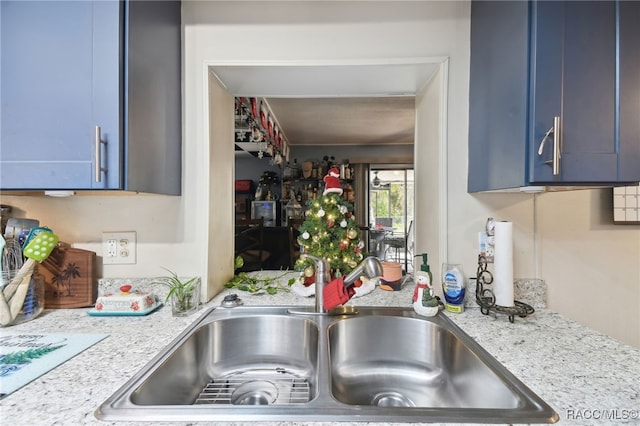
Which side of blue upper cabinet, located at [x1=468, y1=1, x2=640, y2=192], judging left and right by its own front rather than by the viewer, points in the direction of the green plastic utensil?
right

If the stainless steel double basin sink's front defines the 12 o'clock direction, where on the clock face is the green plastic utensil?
The green plastic utensil is roughly at 3 o'clock from the stainless steel double basin sink.

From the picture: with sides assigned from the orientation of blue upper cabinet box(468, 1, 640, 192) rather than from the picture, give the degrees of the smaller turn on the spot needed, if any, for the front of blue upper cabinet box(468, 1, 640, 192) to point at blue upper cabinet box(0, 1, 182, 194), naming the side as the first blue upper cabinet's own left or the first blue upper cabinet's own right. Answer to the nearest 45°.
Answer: approximately 90° to the first blue upper cabinet's own right

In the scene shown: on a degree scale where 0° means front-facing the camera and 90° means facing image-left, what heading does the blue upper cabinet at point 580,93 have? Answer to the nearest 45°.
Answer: approximately 315°

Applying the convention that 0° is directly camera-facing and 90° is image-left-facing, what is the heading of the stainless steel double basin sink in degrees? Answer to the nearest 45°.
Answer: approximately 0°

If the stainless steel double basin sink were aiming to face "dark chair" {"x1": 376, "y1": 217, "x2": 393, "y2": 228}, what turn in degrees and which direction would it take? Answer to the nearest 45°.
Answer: approximately 180°

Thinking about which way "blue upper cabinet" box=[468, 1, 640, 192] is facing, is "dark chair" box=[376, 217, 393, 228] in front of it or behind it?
behind
